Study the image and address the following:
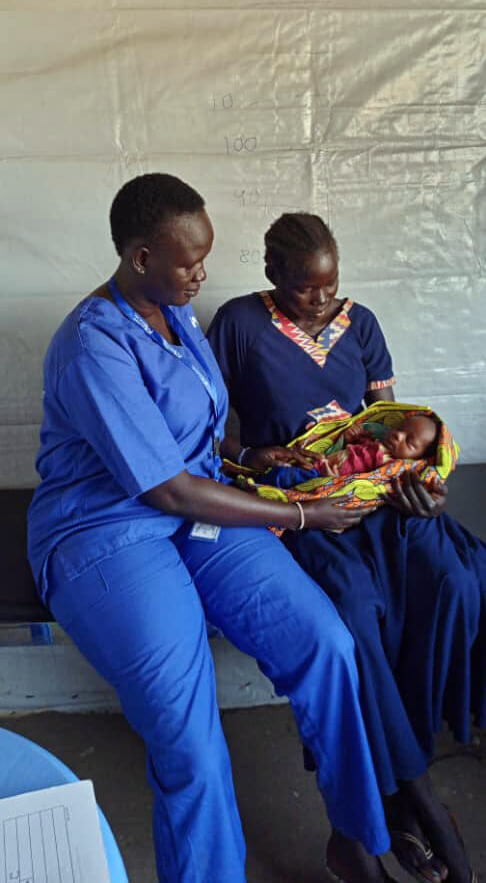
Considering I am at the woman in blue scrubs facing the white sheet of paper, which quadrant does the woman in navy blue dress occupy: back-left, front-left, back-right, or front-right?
back-left

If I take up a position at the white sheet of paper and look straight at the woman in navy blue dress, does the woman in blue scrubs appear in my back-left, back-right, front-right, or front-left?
front-left

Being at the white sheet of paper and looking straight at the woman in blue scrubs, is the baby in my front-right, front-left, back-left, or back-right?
front-right

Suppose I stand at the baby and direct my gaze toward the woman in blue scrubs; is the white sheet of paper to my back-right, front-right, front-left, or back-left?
front-left

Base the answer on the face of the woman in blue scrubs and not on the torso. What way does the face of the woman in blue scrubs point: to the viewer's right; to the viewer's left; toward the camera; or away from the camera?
to the viewer's right

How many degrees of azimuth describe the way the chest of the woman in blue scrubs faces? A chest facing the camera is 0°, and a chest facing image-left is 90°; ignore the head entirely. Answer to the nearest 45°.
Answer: approximately 315°

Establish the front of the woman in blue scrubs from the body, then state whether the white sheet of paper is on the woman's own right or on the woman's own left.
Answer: on the woman's own right
